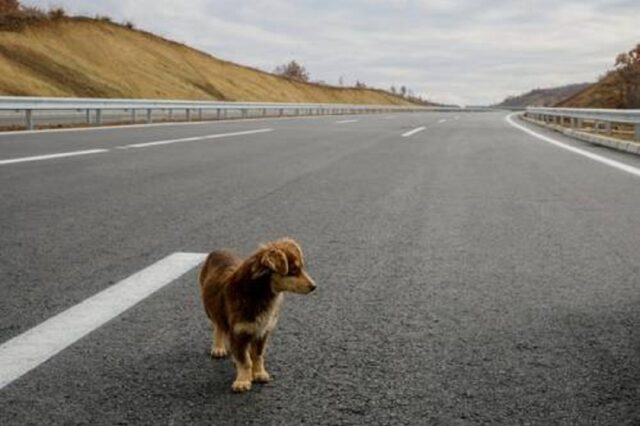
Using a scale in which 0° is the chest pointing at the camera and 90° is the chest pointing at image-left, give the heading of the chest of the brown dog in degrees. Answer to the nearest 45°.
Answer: approximately 315°
